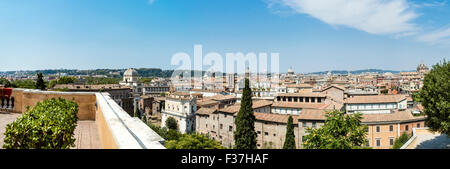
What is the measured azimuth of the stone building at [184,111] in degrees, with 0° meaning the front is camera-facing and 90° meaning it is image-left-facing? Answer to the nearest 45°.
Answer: approximately 45°

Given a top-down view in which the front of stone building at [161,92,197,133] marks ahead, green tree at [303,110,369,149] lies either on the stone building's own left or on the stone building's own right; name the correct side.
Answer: on the stone building's own left

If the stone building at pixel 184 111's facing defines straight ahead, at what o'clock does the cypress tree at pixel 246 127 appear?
The cypress tree is roughly at 10 o'clock from the stone building.

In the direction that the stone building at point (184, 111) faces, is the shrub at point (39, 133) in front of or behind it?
in front

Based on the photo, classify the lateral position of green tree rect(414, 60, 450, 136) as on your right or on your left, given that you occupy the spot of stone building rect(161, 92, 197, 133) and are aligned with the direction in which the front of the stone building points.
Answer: on your left
